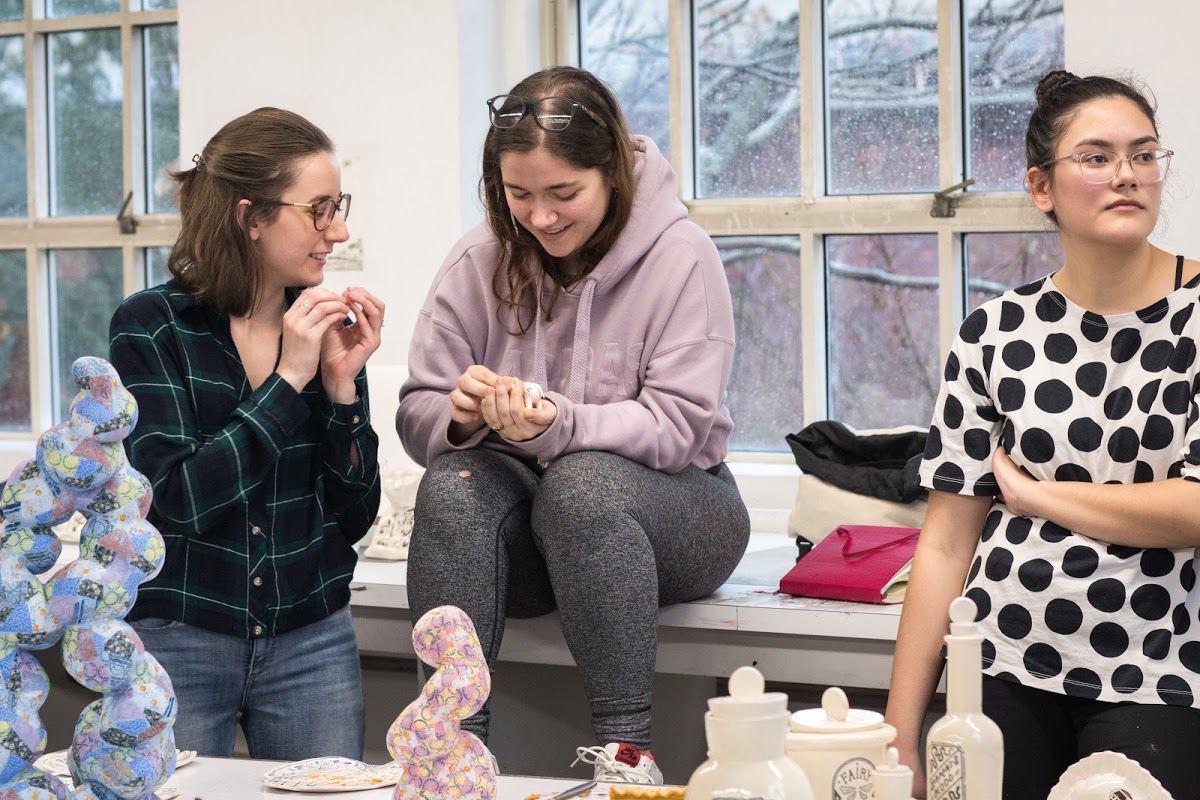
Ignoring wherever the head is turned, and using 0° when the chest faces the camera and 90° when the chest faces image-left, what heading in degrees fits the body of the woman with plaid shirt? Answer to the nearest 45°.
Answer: approximately 315°

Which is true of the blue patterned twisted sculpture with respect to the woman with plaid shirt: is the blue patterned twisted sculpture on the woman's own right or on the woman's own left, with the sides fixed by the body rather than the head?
on the woman's own right

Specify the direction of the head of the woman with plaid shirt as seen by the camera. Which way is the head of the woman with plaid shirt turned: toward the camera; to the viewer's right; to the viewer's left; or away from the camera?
to the viewer's right

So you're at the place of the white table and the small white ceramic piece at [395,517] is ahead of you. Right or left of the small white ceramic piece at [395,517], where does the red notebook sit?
right

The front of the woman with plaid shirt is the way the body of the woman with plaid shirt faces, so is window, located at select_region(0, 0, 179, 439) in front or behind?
behind
